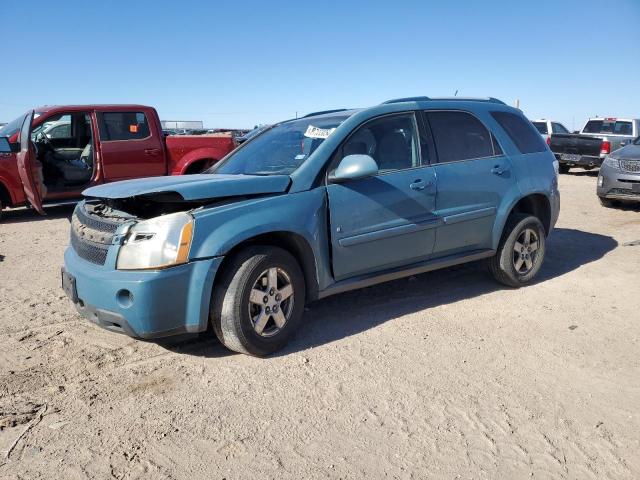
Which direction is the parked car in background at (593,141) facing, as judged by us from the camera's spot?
facing away from the viewer and to the right of the viewer

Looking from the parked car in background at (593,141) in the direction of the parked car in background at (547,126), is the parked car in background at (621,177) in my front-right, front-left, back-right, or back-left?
back-left

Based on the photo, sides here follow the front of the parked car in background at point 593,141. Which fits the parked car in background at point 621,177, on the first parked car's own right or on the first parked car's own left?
on the first parked car's own right

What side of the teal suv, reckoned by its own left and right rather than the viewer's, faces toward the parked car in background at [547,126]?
back

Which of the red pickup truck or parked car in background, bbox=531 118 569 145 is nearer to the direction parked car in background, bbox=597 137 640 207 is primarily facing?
the red pickup truck

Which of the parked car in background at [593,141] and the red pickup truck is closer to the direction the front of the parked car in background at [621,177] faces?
the red pickup truck

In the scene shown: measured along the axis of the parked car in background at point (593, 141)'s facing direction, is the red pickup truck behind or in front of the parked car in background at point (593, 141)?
behind

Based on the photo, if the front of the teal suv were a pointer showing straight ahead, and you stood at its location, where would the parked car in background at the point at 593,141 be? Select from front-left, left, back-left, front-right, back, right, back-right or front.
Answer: back

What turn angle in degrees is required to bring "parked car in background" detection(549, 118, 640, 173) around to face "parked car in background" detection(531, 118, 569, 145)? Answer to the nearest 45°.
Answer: approximately 90° to its left

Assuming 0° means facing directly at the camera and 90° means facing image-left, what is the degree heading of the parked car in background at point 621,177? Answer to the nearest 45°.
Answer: approximately 45°

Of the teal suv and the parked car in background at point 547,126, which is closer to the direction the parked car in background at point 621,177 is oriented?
the teal suv

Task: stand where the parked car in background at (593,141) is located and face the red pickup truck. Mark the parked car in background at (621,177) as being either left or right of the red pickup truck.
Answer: left

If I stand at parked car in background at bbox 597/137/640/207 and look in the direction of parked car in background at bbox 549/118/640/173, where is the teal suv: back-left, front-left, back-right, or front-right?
back-left

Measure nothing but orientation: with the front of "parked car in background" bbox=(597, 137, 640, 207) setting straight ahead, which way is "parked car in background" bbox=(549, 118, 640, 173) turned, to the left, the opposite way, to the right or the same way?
the opposite way
